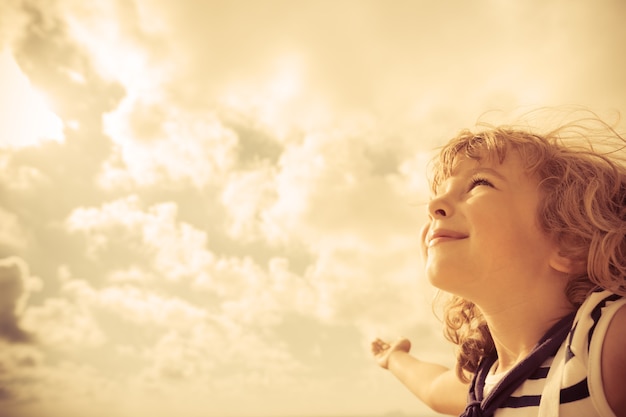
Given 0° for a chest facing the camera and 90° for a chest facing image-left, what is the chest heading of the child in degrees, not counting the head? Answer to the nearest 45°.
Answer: approximately 45°
